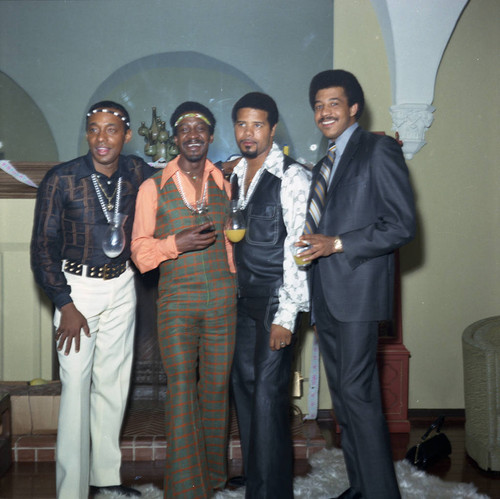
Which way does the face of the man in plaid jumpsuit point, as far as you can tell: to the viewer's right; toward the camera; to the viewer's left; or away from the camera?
toward the camera

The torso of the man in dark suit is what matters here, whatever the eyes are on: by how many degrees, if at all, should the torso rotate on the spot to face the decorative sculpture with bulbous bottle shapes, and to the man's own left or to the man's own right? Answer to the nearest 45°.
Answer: approximately 90° to the man's own right

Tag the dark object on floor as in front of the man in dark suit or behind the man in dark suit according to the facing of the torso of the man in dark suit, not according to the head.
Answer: behind

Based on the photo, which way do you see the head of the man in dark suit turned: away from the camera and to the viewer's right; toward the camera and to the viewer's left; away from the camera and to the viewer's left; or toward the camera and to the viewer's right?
toward the camera and to the viewer's left

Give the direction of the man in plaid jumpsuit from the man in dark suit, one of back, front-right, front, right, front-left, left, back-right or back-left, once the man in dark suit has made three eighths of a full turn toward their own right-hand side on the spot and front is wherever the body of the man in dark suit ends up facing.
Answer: left

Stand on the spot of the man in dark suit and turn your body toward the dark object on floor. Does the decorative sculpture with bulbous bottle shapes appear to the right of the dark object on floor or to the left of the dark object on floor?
left
